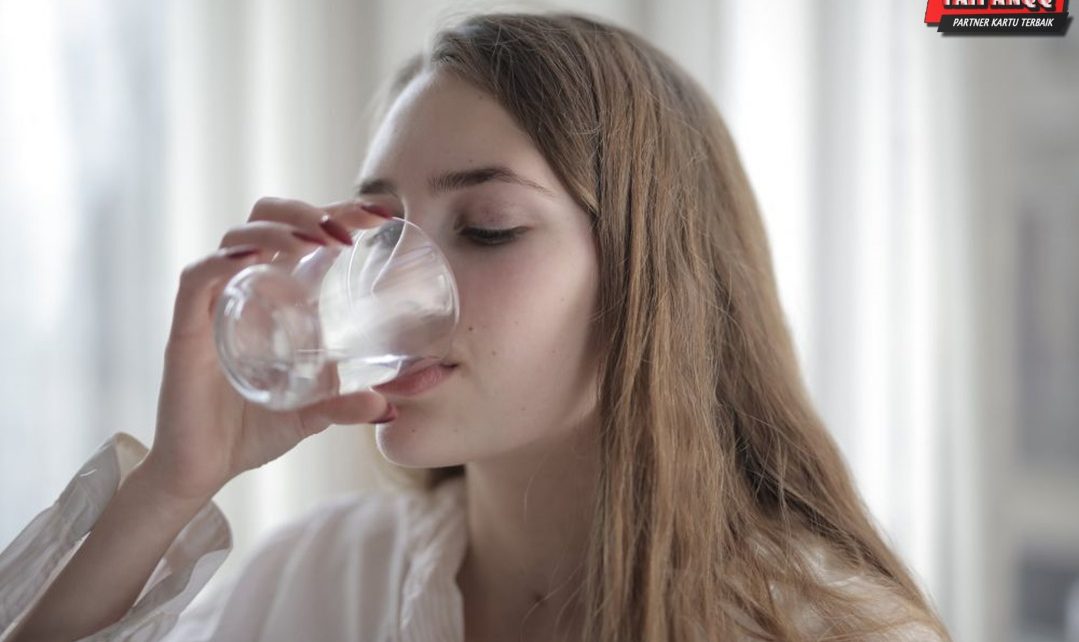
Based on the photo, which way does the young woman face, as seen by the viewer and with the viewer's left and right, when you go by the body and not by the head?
facing the viewer and to the left of the viewer

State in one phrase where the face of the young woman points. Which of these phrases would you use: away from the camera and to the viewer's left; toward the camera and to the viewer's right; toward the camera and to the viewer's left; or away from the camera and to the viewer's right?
toward the camera and to the viewer's left
